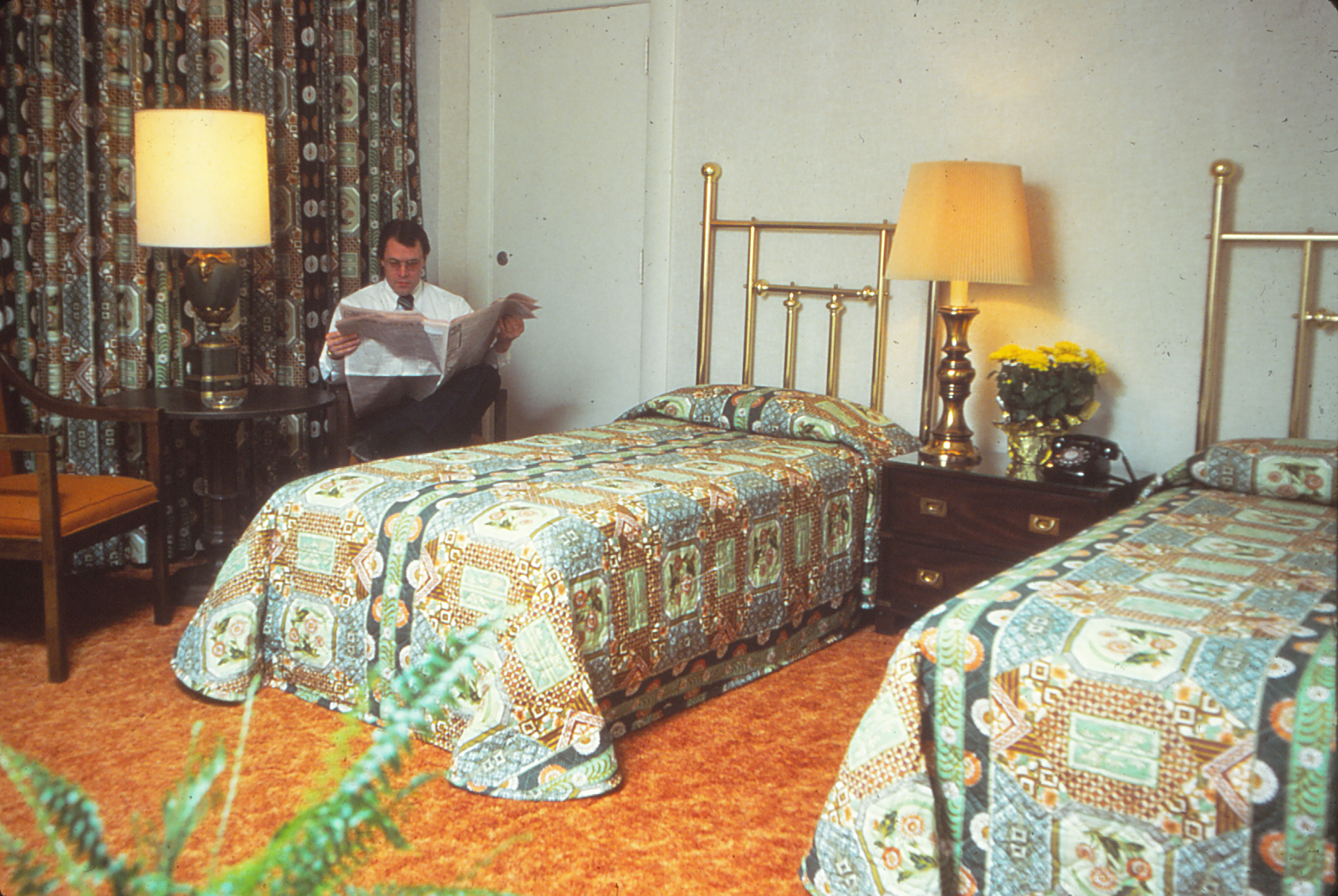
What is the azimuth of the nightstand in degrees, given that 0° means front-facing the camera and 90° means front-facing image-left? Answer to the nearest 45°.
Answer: approximately 45°

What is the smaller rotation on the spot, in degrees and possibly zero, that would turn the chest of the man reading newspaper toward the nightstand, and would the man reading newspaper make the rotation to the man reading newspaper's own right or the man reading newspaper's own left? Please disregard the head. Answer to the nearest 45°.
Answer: approximately 45° to the man reading newspaper's own left

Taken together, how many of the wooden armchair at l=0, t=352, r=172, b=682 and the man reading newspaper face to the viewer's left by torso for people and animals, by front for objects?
0

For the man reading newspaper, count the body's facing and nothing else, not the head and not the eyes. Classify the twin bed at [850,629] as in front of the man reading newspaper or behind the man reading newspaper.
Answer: in front

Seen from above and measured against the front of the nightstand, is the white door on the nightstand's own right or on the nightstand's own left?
on the nightstand's own right

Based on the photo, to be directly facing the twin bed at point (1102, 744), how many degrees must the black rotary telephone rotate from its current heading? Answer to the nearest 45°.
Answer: approximately 45° to its left

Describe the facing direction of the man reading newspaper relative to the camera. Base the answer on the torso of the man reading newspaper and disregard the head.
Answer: toward the camera

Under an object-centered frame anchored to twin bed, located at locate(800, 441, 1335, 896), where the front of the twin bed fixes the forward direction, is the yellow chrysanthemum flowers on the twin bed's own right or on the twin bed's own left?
on the twin bed's own right

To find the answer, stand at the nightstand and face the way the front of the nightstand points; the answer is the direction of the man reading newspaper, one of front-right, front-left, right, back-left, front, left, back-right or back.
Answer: front-right

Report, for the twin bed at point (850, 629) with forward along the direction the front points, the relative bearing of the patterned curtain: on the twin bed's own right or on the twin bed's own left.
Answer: on the twin bed's own right

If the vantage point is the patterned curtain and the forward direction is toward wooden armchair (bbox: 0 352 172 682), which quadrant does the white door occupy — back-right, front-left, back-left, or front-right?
back-left
